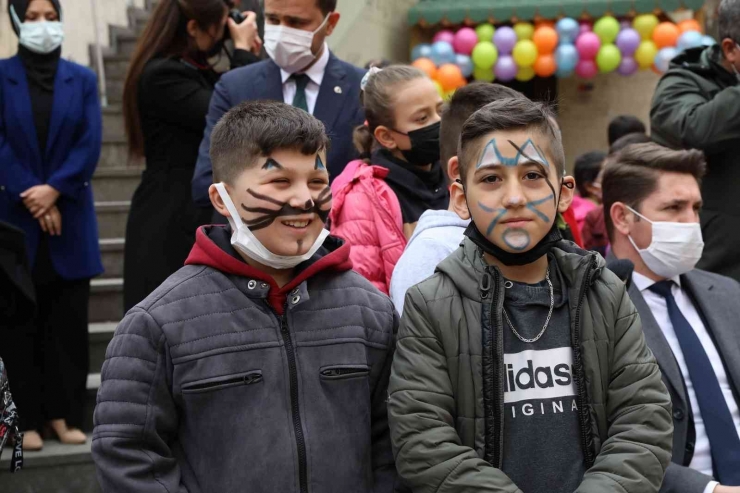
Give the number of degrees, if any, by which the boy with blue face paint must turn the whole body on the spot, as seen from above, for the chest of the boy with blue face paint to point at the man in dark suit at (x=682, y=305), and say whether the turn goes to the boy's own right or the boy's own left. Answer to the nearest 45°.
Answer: approximately 135° to the boy's own left

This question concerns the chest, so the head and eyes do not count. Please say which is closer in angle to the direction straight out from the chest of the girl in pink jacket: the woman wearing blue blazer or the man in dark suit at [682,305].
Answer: the man in dark suit

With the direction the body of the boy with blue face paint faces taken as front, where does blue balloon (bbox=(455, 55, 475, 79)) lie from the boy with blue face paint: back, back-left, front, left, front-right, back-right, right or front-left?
back

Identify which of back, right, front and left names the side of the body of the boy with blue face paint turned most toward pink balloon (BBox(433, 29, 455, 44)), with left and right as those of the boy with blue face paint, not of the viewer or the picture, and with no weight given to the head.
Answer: back

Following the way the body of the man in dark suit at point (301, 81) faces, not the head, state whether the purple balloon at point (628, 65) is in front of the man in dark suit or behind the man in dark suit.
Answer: behind

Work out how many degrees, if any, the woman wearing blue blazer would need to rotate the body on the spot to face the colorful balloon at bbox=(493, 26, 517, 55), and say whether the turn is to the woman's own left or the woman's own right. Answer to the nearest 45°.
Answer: approximately 135° to the woman's own left

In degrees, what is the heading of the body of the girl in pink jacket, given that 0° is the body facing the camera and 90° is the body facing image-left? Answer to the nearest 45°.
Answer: approximately 315°

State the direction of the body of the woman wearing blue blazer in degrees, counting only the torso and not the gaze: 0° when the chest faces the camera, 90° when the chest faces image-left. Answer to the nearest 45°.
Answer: approximately 0°

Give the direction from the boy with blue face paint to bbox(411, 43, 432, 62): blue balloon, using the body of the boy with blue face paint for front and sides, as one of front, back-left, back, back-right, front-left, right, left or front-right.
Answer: back

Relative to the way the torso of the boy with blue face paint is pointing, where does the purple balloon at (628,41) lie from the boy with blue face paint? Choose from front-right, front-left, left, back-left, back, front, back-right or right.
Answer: back

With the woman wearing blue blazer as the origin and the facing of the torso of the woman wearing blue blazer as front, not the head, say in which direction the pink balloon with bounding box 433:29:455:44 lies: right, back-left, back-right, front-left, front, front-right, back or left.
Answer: back-left
